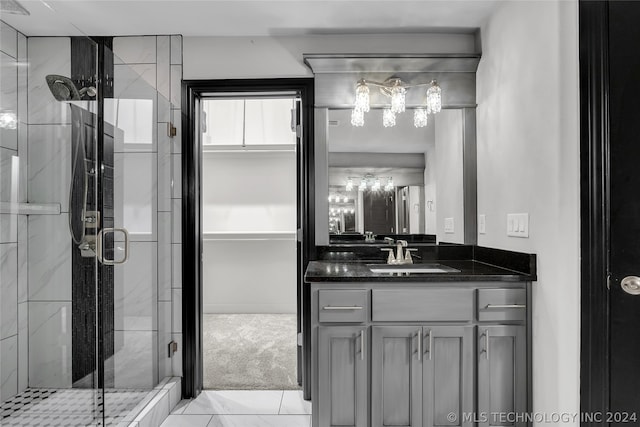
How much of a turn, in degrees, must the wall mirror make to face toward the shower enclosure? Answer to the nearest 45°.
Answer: approximately 45° to its right

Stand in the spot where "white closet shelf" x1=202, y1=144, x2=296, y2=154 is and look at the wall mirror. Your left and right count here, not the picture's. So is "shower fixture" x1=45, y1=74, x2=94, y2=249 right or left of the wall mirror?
right

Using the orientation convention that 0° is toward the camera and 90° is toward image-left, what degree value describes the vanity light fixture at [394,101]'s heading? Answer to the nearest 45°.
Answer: approximately 0°

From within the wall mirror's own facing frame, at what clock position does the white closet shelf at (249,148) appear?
The white closet shelf is roughly at 4 o'clock from the wall mirror.

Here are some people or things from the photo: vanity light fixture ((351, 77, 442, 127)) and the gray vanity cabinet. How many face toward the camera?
2

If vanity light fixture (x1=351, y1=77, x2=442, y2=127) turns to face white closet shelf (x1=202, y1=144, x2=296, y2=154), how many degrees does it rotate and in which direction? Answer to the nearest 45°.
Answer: approximately 135° to its right

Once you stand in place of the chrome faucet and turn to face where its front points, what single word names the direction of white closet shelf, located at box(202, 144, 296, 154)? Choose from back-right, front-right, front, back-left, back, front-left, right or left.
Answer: back-right

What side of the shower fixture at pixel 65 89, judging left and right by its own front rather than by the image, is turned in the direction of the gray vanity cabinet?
left

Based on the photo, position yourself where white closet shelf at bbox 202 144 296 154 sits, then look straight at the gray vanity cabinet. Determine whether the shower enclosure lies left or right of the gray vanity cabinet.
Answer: right

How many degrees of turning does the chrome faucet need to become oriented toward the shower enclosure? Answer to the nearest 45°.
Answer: approximately 45° to its right
